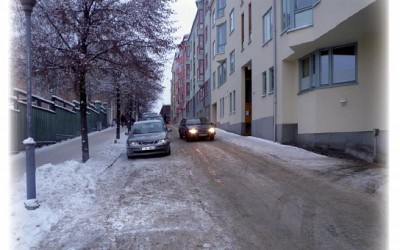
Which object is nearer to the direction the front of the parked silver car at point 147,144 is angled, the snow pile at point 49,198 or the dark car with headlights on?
the snow pile

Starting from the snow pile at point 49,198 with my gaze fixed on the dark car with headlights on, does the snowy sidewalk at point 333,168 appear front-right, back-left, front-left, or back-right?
front-right

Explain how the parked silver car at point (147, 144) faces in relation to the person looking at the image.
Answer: facing the viewer

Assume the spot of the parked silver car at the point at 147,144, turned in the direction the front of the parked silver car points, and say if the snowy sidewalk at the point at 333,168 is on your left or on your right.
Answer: on your left

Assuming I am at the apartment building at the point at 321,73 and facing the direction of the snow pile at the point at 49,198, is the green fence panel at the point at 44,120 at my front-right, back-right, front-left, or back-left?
front-right

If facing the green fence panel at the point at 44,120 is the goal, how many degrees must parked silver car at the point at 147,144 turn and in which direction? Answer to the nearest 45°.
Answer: approximately 135° to its right

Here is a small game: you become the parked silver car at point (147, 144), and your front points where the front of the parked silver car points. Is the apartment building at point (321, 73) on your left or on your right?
on your left

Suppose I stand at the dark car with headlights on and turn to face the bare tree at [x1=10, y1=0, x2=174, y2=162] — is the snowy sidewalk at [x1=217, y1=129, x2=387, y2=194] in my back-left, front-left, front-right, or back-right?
front-left

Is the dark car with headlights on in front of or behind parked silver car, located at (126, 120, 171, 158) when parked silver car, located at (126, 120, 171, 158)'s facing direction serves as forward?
behind
